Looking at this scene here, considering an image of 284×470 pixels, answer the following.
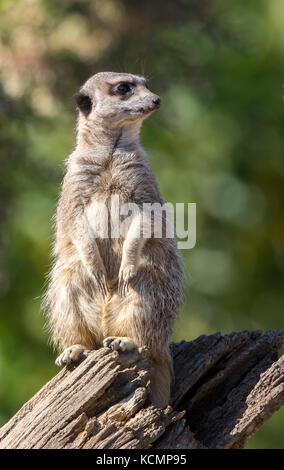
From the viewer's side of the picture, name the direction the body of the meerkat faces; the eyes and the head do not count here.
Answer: toward the camera
